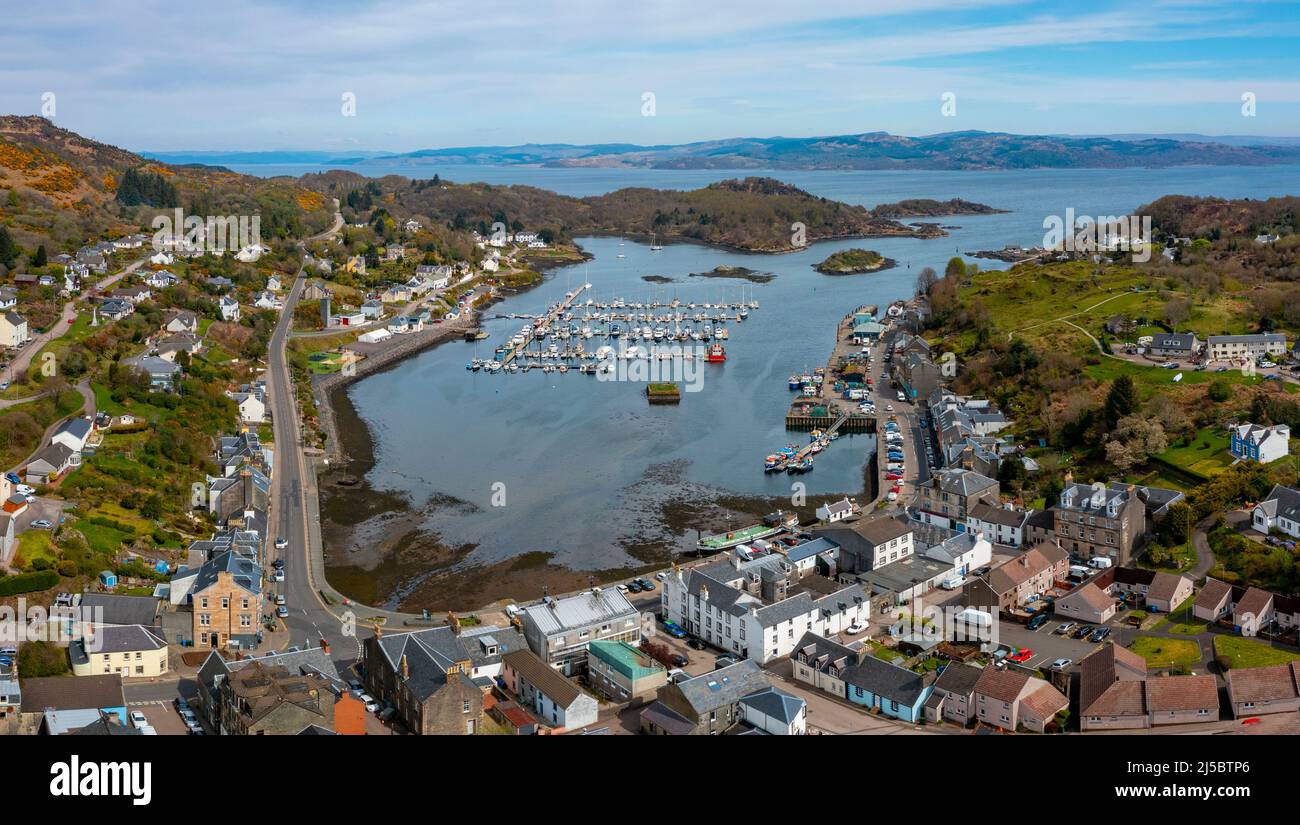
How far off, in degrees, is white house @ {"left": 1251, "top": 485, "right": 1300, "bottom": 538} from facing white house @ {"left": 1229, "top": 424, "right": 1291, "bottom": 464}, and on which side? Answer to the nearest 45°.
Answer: approximately 135° to its right

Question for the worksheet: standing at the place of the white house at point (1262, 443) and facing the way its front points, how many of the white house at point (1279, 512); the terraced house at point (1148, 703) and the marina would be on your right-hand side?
1

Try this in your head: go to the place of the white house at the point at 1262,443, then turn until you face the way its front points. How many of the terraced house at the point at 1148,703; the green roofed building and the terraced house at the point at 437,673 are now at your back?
0

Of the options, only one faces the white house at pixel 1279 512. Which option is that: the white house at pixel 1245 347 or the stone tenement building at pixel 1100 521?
the white house at pixel 1245 347

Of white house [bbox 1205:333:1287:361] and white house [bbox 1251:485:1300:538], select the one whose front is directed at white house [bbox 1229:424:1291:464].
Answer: white house [bbox 1205:333:1287:361]

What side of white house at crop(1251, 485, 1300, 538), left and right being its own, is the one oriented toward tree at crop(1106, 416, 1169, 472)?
right

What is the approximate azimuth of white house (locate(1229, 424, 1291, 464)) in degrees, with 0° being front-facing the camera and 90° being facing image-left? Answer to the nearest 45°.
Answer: approximately 45°

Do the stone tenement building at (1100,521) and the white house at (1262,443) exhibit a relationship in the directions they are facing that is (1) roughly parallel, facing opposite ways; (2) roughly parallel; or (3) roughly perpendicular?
roughly parallel

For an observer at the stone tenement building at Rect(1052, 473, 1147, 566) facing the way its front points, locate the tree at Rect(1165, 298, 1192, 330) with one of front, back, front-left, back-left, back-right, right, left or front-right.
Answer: back-right

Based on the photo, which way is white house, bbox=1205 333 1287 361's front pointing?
toward the camera

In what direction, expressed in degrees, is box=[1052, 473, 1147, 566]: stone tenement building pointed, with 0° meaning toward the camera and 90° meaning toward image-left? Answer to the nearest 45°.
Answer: approximately 45°

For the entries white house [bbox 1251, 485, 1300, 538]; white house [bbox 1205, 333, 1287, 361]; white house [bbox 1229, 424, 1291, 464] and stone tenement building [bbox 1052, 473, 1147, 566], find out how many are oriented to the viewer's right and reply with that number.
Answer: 0

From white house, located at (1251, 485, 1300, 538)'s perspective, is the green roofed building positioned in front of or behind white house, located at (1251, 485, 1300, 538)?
in front

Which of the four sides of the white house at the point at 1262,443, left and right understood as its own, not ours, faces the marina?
right

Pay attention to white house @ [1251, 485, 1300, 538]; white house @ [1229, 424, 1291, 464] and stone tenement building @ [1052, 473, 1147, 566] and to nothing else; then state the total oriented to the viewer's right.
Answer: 0

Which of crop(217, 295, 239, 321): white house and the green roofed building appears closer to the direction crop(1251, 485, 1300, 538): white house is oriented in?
the green roofed building

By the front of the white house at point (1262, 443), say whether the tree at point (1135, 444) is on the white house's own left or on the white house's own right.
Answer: on the white house's own right

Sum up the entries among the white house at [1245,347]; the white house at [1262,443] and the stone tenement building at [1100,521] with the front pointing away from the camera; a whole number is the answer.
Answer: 0
